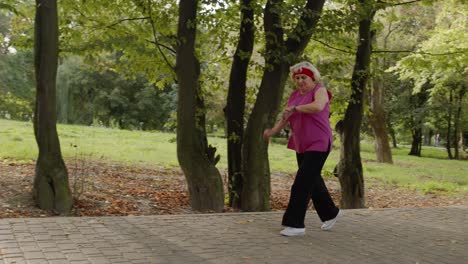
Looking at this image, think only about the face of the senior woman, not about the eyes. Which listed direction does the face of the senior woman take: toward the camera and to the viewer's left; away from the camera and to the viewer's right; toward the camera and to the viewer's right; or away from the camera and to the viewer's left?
toward the camera and to the viewer's left

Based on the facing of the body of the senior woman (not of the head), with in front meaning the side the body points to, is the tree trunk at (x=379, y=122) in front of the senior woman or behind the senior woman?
behind

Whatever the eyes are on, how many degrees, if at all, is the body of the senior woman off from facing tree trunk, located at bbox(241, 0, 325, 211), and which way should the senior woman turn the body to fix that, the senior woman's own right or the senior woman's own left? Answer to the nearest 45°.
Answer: approximately 135° to the senior woman's own right
